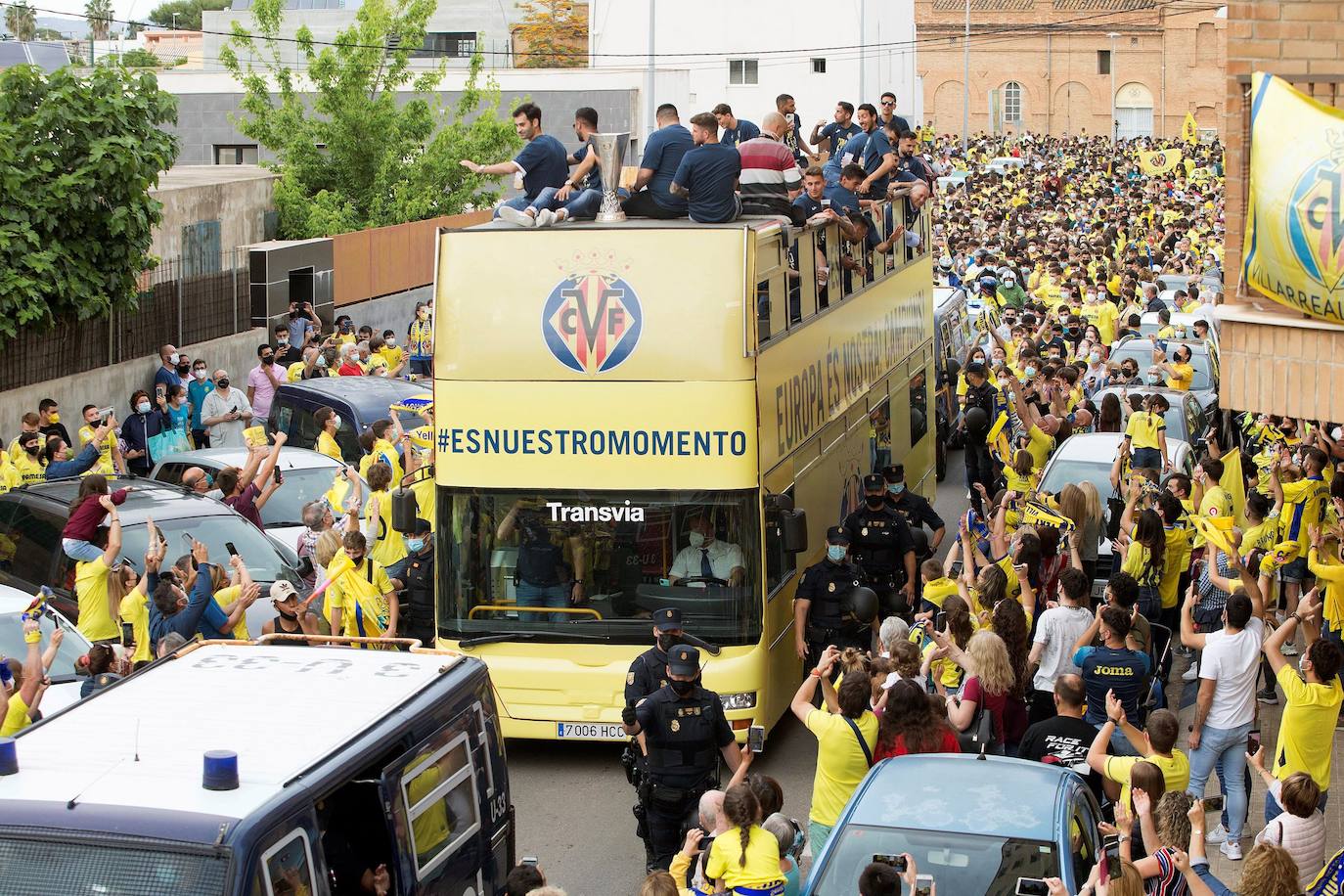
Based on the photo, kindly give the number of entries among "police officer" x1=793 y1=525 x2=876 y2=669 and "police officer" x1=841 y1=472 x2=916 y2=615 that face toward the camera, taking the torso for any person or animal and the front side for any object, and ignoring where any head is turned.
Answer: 2

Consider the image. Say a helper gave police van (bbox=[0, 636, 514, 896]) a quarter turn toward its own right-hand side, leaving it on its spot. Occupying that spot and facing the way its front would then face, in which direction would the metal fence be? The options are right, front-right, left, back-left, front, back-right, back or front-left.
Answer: front-right

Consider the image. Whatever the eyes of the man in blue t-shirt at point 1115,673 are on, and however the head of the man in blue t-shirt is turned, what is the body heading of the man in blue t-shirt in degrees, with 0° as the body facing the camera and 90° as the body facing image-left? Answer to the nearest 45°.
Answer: approximately 180°

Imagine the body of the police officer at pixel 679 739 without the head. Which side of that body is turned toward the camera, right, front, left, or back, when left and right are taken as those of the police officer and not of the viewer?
front

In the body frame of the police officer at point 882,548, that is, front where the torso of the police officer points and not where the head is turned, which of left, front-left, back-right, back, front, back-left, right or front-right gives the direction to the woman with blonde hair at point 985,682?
front

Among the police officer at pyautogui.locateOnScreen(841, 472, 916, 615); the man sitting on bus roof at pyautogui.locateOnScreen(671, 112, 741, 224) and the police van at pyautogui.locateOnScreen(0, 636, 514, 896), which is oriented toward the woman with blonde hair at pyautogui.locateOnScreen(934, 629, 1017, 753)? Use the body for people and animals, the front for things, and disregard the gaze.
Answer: the police officer

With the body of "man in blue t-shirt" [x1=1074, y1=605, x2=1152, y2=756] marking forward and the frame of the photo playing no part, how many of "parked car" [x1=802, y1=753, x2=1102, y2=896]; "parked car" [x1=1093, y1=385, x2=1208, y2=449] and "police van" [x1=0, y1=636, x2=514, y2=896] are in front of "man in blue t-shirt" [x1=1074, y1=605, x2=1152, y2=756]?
1

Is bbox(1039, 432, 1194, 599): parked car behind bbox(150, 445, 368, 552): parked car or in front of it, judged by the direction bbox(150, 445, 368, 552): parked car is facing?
in front
